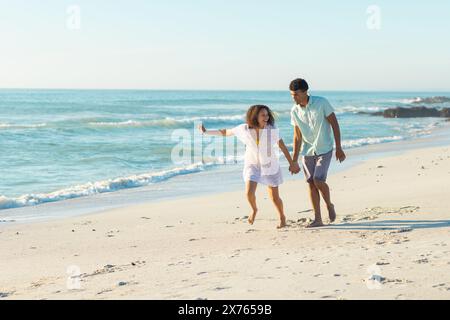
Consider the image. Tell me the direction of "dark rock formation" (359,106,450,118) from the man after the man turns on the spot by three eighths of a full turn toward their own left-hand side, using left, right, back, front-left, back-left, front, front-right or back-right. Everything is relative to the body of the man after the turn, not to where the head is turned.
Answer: left
